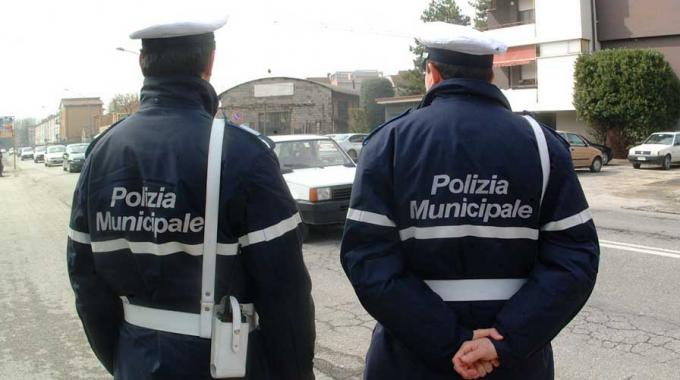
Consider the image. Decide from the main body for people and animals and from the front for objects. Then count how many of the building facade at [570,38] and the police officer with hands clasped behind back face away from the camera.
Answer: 1

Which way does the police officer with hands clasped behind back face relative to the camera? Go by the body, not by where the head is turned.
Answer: away from the camera

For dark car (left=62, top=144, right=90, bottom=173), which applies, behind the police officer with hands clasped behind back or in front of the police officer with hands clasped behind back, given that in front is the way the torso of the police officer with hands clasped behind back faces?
in front

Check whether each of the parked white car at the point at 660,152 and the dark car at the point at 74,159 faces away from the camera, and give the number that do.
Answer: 0

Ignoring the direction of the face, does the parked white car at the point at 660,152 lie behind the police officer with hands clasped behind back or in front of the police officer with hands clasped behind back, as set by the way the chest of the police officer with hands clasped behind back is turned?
in front

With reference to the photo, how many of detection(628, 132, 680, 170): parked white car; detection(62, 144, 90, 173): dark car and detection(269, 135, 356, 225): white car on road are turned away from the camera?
0

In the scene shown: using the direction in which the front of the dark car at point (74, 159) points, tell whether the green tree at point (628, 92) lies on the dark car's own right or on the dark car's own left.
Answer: on the dark car's own left

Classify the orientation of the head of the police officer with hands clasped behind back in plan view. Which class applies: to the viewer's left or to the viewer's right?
to the viewer's left

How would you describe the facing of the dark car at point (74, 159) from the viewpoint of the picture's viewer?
facing the viewer and to the left of the viewer

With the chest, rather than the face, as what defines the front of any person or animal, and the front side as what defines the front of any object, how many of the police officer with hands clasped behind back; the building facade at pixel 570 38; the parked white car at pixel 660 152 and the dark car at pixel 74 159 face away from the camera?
1

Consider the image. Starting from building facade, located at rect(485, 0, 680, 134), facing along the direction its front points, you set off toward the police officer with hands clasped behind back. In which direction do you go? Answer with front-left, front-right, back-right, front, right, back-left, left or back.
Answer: front-left

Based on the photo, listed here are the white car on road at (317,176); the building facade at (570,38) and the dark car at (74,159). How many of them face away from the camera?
0

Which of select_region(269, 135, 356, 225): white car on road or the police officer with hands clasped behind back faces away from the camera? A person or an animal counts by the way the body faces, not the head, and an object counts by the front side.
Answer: the police officer with hands clasped behind back
